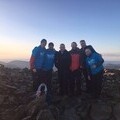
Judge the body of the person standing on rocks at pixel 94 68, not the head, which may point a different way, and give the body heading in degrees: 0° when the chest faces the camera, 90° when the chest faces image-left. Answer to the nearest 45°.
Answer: approximately 45°

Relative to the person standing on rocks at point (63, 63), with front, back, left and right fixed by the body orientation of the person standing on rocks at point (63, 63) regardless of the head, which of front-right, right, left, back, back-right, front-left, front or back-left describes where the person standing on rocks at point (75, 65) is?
left

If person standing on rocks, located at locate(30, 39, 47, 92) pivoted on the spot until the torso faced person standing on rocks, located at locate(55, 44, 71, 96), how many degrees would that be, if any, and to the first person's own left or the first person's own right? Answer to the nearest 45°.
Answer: approximately 45° to the first person's own left

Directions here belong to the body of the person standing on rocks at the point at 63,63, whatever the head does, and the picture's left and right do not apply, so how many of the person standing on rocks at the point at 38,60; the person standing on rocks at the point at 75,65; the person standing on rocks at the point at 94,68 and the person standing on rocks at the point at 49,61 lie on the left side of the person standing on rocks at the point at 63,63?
2

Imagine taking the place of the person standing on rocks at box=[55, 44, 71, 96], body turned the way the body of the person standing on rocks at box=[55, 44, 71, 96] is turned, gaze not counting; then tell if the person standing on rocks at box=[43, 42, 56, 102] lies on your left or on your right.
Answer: on your right

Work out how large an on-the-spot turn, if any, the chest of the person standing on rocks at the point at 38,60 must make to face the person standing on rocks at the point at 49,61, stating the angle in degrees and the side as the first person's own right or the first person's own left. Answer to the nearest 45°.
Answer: approximately 45° to the first person's own left

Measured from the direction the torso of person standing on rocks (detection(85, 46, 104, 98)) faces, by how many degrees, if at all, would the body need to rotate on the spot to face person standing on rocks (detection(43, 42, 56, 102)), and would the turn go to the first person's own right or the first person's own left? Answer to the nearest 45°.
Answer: approximately 45° to the first person's own right

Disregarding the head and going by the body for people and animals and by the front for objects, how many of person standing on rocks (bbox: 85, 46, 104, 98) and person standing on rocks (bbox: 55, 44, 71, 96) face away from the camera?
0

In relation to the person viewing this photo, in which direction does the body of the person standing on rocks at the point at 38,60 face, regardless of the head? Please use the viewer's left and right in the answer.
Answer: facing the viewer and to the right of the viewer
